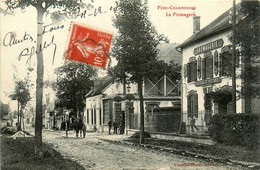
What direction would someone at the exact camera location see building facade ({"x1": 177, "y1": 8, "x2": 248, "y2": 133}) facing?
facing the viewer and to the left of the viewer
